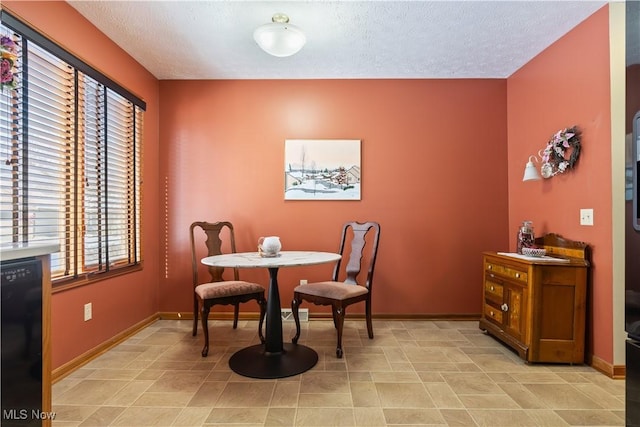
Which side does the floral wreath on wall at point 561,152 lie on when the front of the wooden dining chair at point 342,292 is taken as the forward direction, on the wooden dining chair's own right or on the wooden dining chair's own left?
on the wooden dining chair's own left

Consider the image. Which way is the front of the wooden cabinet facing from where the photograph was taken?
facing the viewer and to the left of the viewer

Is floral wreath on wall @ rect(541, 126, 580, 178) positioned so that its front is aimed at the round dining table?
yes

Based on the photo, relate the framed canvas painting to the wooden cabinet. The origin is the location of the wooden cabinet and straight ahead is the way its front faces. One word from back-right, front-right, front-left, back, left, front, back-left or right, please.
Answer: front-right

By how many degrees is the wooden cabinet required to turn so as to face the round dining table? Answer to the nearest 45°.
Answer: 0° — it already faces it

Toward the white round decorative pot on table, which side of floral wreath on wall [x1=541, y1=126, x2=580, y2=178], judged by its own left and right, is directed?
front

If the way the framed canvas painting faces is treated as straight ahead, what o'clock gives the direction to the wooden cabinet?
The wooden cabinet is roughly at 10 o'clock from the framed canvas painting.

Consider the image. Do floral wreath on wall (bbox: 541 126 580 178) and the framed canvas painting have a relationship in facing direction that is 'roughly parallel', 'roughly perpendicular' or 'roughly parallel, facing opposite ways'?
roughly perpendicular

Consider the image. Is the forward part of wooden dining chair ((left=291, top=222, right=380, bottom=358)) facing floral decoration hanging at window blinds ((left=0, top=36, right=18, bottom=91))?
yes

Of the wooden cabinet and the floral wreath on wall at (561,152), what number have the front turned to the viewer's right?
0

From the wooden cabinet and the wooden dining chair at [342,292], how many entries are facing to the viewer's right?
0

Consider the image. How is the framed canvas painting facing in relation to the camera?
toward the camera

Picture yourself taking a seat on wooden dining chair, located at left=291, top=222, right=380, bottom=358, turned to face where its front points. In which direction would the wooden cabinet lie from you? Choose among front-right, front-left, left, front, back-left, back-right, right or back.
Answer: back-left
